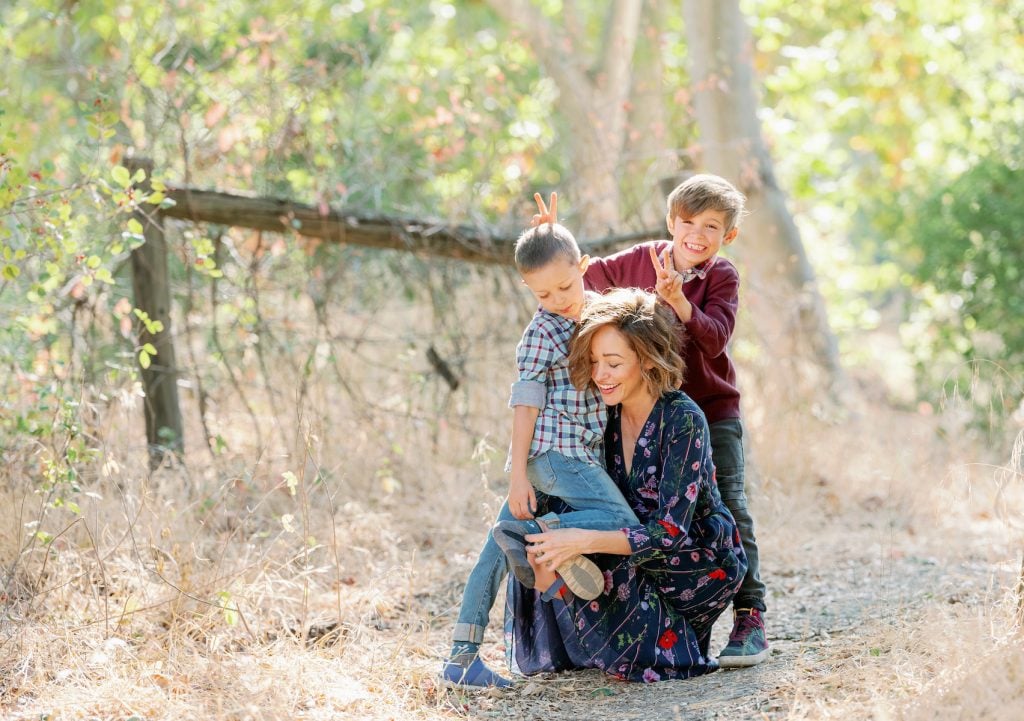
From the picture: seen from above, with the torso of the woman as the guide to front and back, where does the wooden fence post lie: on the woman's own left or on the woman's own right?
on the woman's own right

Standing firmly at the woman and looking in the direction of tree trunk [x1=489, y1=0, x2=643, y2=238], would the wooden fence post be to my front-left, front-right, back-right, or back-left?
front-left

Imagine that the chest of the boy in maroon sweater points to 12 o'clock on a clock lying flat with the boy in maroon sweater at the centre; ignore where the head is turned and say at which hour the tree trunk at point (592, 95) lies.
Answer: The tree trunk is roughly at 6 o'clock from the boy in maroon sweater.

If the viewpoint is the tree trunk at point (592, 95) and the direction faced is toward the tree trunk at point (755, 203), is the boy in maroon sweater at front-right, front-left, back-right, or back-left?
front-right

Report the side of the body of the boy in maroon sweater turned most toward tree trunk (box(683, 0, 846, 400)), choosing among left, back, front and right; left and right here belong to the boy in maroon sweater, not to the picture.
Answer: back

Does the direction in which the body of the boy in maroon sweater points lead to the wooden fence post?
no

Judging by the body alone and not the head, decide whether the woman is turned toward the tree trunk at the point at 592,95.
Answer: no

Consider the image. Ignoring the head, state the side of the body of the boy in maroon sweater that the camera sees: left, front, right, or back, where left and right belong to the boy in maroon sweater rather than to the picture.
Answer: front

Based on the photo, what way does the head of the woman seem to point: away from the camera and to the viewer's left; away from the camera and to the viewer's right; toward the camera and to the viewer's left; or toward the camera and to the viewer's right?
toward the camera and to the viewer's left

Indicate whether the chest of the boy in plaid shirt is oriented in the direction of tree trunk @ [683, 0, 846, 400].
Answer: no

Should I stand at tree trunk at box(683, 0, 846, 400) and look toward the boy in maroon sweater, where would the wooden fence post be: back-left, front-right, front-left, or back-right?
front-right
